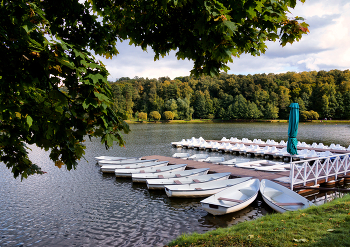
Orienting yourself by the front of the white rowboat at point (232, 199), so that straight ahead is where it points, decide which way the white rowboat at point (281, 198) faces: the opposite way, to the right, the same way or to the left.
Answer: to the left

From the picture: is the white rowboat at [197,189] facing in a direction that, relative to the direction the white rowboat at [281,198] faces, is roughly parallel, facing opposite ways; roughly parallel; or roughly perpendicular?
roughly perpendicular
